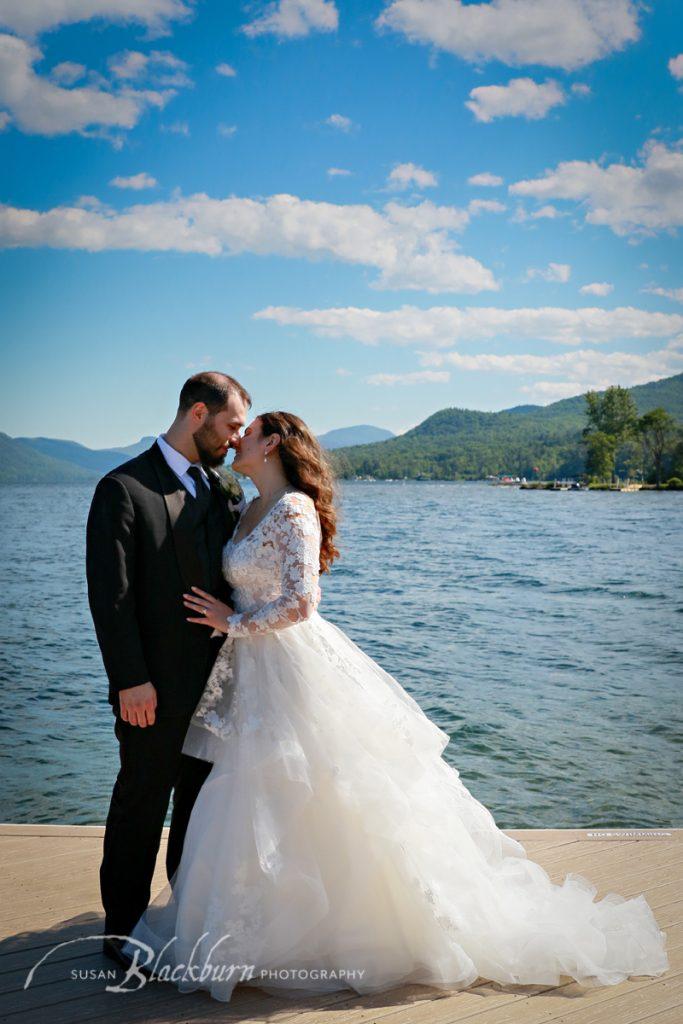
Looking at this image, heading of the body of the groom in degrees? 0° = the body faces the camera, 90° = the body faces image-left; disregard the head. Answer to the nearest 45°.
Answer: approximately 315°

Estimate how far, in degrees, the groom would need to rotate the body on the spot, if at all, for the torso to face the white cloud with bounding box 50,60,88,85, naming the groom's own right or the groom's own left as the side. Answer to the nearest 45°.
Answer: approximately 135° to the groom's own left
